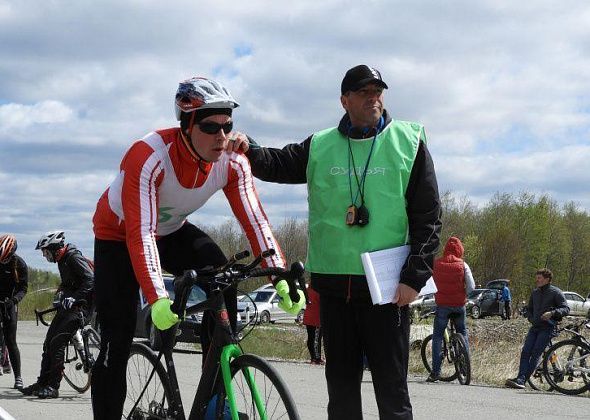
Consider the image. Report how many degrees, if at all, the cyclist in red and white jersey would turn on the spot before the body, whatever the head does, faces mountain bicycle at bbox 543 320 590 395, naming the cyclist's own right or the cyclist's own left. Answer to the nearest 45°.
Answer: approximately 90° to the cyclist's own left

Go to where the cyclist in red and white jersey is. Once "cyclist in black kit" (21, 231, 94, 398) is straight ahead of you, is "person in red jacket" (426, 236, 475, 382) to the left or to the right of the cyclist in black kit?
right

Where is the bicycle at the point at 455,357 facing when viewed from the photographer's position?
facing away from the viewer and to the left of the viewer

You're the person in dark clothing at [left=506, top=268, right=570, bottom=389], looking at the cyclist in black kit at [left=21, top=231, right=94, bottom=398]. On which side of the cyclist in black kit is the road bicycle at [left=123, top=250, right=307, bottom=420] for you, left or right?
left

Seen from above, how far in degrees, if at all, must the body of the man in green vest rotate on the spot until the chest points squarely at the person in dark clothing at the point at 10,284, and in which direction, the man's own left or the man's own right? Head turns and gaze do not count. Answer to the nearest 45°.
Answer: approximately 135° to the man's own right

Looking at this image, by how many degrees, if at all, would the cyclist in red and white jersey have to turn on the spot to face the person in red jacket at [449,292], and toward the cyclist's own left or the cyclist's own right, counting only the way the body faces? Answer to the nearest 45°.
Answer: approximately 90° to the cyclist's own left

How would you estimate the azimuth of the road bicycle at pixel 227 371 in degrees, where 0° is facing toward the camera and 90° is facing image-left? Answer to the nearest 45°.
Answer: approximately 315°

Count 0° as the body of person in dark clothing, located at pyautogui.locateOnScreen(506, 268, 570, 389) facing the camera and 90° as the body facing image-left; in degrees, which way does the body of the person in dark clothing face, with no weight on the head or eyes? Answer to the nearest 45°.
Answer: approximately 45°
